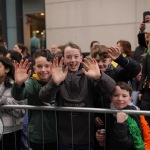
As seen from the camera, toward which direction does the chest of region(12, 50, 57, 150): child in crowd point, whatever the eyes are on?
toward the camera

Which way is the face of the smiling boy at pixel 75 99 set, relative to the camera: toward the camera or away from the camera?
toward the camera

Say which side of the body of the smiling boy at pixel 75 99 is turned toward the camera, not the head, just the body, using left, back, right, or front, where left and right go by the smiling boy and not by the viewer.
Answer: front

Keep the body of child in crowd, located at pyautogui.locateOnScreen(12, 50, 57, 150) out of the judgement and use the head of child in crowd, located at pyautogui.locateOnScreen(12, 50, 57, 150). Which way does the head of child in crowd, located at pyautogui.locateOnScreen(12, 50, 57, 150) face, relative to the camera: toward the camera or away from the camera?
toward the camera

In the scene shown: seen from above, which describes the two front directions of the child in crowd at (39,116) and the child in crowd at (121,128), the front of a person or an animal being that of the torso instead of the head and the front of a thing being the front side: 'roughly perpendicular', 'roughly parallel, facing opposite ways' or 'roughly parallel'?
roughly parallel

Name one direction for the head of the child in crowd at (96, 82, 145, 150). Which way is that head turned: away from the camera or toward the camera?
toward the camera

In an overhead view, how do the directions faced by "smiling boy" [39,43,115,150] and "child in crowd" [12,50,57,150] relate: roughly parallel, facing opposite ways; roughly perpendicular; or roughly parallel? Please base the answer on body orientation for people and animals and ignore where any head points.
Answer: roughly parallel
